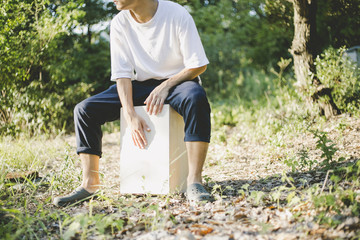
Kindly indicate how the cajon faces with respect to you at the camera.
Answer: facing the viewer

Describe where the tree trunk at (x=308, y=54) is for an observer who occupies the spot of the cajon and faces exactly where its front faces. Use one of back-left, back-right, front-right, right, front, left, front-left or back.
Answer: back-left

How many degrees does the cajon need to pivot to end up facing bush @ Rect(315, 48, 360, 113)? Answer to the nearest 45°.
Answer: approximately 135° to its left
